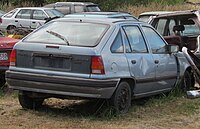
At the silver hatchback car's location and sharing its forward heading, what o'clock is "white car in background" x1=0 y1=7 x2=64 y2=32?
The white car in background is roughly at 10 o'clock from the silver hatchback car.

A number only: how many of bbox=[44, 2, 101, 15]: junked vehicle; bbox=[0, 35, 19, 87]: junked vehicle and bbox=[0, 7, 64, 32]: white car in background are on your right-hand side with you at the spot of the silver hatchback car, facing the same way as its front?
0

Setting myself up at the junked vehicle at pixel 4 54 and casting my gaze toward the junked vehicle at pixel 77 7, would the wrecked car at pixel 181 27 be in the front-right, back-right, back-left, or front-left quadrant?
front-right

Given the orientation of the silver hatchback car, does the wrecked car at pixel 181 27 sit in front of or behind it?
in front

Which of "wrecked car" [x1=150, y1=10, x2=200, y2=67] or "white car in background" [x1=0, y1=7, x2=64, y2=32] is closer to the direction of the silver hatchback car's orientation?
the wrecked car

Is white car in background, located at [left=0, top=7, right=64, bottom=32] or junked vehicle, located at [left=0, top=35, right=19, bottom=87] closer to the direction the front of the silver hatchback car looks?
the white car in background

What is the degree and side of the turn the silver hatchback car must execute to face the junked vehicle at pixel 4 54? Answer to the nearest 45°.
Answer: approximately 90° to its left

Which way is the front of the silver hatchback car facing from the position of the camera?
facing away from the viewer and to the right of the viewer

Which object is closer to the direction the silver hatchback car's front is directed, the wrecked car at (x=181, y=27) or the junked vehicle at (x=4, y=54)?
the wrecked car

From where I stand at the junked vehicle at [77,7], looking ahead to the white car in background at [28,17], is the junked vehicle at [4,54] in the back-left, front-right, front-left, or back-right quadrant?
front-left

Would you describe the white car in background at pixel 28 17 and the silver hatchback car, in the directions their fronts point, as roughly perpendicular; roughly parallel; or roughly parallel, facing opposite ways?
roughly perpendicular
